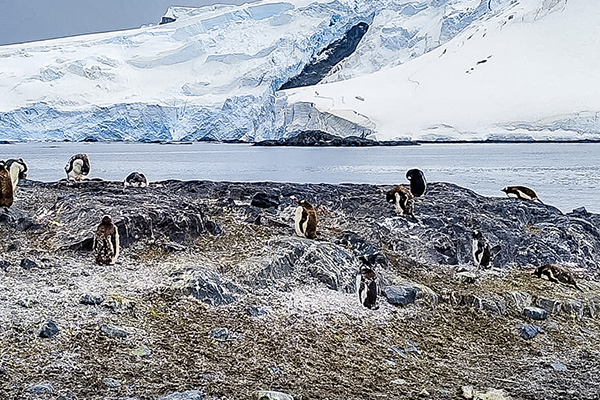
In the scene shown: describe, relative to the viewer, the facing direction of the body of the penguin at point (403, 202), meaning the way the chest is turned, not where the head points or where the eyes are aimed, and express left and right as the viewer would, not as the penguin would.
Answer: facing to the left of the viewer

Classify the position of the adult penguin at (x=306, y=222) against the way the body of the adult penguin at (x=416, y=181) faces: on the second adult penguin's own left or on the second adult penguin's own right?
on the second adult penguin's own left

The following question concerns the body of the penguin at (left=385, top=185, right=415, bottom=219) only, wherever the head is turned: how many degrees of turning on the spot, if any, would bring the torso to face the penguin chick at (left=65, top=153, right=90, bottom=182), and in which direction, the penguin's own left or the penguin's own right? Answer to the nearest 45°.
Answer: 0° — it already faces it

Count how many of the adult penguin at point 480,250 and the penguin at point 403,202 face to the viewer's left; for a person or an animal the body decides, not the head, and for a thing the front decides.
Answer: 2
